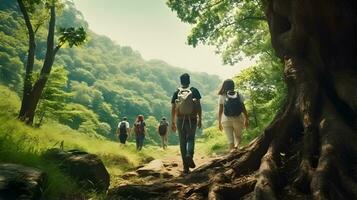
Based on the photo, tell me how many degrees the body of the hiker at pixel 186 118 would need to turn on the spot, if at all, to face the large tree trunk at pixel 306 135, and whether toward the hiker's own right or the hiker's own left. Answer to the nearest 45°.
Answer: approximately 135° to the hiker's own right

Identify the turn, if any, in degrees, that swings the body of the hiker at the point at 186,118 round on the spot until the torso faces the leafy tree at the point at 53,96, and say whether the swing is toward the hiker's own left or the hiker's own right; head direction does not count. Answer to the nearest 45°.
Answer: approximately 45° to the hiker's own left

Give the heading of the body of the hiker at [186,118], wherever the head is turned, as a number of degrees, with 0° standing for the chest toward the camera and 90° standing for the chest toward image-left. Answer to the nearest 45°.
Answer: approximately 180°

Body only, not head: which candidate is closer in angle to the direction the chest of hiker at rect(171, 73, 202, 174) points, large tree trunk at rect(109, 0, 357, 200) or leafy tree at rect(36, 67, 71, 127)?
the leafy tree

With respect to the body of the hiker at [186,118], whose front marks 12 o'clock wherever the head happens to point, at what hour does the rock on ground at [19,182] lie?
The rock on ground is roughly at 7 o'clock from the hiker.

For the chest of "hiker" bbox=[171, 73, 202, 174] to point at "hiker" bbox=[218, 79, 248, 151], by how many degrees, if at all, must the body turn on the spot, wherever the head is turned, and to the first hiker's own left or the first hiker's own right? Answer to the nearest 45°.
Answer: approximately 45° to the first hiker's own right

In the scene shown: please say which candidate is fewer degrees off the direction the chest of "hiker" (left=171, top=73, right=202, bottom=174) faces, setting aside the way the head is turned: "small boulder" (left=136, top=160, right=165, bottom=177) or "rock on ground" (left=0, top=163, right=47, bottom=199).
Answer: the small boulder
